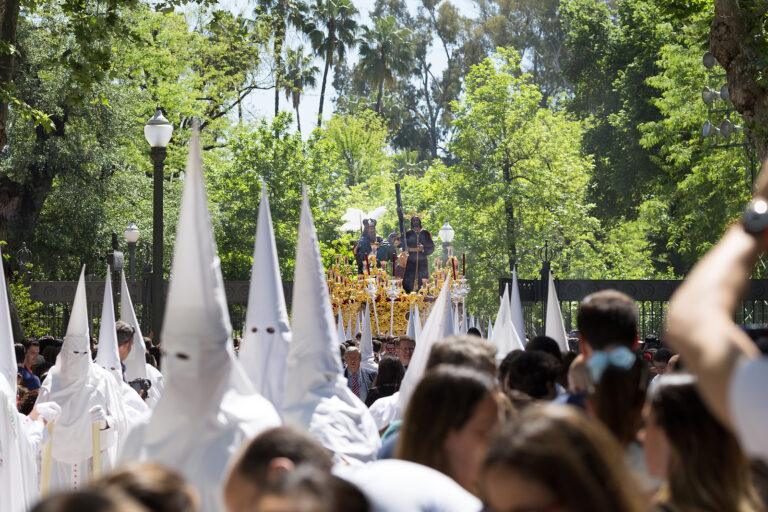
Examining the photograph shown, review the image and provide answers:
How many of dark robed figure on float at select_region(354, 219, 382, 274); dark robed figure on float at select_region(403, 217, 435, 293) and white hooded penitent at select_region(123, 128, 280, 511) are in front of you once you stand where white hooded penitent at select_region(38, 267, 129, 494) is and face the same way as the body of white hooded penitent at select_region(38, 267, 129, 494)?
1

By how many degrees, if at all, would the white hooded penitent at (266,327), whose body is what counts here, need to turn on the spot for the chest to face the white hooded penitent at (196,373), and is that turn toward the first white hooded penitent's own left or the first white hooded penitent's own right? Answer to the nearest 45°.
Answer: approximately 45° to the first white hooded penitent's own left

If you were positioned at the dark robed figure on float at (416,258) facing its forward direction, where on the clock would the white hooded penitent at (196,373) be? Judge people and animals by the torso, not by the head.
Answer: The white hooded penitent is roughly at 12 o'clock from the dark robed figure on float.

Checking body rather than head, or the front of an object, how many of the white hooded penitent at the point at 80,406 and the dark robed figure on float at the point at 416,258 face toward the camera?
2

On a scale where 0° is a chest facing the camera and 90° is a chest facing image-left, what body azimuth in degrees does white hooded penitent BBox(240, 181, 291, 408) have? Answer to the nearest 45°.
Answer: approximately 45°
